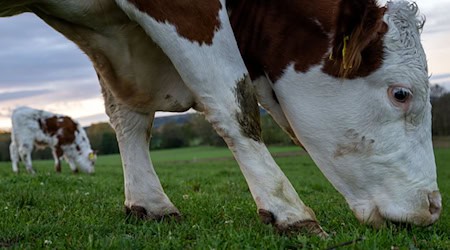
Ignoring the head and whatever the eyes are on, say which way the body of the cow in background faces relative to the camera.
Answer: to the viewer's right

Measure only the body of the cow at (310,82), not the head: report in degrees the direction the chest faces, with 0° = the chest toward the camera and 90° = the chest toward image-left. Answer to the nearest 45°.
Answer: approximately 270°

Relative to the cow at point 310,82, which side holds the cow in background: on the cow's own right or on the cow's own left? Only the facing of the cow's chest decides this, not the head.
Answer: on the cow's own left

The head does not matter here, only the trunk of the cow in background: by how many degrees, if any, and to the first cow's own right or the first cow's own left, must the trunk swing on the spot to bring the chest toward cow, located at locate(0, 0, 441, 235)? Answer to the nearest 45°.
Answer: approximately 90° to the first cow's own right

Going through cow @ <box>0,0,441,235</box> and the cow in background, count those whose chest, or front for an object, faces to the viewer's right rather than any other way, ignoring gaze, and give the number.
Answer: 2
